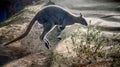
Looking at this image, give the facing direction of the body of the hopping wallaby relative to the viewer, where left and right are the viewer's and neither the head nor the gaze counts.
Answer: facing to the right of the viewer
